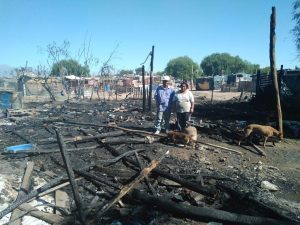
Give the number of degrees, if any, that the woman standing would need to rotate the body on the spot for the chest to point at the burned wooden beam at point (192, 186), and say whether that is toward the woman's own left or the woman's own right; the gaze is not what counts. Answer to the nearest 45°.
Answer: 0° — they already face it

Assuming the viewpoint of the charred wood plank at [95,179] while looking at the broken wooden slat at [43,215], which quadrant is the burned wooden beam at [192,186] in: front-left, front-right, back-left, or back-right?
back-left

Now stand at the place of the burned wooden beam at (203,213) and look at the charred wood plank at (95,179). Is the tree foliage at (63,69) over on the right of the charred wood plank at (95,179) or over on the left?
right

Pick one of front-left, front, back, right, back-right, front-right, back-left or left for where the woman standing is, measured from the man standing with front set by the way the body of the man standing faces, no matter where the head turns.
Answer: front-left

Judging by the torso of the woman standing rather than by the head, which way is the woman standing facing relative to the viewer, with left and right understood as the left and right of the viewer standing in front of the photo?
facing the viewer

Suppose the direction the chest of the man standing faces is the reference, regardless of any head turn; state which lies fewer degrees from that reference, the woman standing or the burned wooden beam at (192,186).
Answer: the burned wooden beam

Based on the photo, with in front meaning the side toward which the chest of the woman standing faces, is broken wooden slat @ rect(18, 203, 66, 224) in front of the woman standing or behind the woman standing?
in front

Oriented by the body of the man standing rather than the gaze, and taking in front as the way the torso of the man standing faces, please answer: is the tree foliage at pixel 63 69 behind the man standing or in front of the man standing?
behind

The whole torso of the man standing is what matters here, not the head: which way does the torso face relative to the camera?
toward the camera
